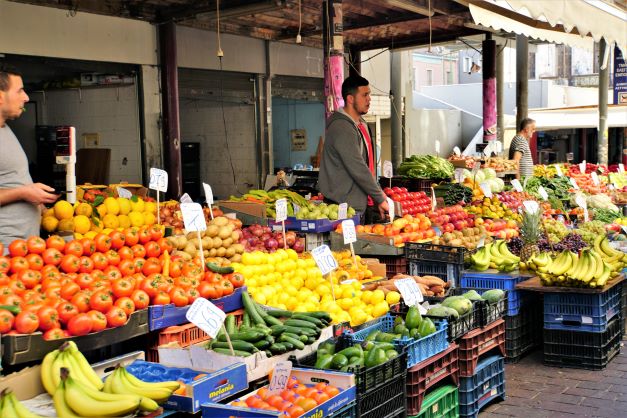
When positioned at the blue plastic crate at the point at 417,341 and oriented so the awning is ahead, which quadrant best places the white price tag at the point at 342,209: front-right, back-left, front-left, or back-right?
front-left

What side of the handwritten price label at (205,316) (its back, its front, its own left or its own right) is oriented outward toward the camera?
front

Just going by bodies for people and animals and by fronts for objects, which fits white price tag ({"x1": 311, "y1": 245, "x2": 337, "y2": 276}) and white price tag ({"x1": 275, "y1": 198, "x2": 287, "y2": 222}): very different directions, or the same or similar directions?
same or similar directions

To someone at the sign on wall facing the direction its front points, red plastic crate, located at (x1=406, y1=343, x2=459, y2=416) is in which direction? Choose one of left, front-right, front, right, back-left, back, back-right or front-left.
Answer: front

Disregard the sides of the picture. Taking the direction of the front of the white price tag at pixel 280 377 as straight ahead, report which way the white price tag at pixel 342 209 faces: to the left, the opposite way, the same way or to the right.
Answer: the same way

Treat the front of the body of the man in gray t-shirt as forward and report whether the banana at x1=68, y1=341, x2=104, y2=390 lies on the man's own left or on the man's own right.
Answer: on the man's own right

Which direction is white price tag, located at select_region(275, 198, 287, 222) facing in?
toward the camera

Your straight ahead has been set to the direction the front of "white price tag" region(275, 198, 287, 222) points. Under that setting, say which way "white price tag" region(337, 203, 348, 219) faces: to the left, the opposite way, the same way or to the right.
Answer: the same way

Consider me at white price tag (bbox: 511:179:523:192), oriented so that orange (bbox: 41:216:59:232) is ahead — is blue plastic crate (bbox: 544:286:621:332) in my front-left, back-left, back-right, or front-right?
front-left

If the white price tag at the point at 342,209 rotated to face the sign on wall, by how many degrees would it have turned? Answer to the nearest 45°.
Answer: approximately 180°

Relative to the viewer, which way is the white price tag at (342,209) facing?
toward the camera

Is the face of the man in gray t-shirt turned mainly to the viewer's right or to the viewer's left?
to the viewer's right

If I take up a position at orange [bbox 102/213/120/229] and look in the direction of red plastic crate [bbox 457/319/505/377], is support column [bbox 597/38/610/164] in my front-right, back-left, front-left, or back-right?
front-left

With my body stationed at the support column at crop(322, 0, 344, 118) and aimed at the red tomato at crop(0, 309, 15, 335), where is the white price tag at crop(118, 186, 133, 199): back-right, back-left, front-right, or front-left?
front-right

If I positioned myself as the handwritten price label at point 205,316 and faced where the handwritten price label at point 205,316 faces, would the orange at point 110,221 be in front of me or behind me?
behind
